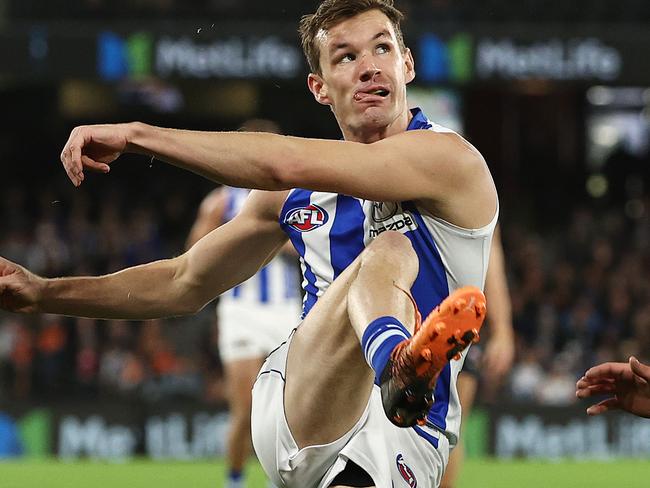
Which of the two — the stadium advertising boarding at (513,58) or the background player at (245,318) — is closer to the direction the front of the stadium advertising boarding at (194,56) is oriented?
the background player

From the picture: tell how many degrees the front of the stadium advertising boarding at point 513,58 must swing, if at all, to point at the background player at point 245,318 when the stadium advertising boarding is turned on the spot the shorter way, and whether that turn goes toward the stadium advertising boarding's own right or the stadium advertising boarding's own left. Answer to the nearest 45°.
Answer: approximately 45° to the stadium advertising boarding's own right

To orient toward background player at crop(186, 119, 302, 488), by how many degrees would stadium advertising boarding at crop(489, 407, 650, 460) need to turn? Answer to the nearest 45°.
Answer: approximately 45° to its right

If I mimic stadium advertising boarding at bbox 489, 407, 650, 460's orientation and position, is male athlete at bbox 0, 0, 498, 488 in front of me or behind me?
in front

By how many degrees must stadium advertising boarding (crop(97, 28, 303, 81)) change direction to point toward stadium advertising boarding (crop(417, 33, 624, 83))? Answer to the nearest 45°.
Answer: approximately 90° to its left
